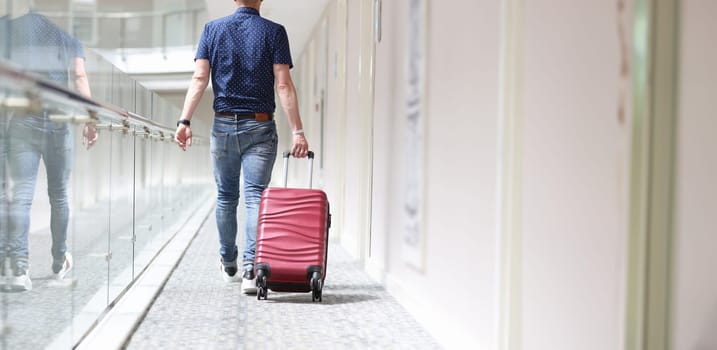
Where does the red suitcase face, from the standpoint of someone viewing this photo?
facing the viewer
